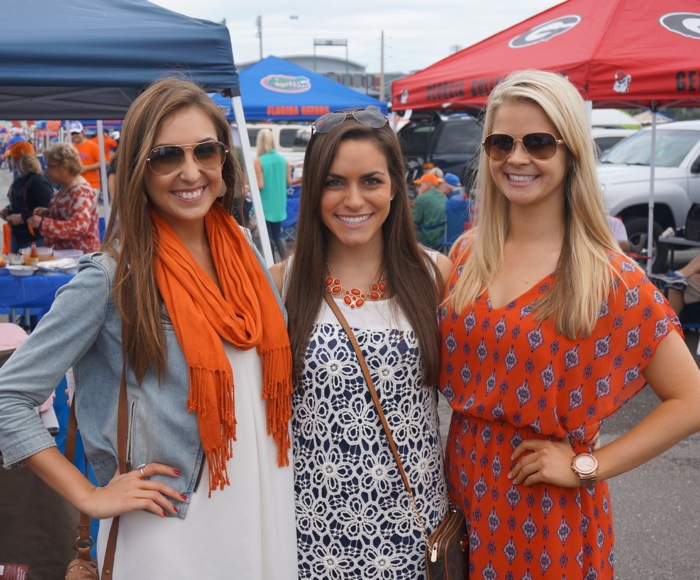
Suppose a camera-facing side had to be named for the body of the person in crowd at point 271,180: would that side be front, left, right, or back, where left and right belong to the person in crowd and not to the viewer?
back

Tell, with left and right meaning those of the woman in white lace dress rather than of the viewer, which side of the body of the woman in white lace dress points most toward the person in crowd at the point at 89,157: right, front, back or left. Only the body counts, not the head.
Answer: back

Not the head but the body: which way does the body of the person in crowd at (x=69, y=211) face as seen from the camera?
to the viewer's left

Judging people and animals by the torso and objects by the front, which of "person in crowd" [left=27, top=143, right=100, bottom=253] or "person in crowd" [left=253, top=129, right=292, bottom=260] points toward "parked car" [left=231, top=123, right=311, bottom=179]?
"person in crowd" [left=253, top=129, right=292, bottom=260]

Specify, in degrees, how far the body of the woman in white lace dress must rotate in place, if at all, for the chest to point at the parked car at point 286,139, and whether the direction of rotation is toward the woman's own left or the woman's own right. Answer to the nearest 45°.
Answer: approximately 180°

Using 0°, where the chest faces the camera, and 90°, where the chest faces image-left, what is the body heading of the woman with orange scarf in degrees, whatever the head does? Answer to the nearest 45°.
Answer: approximately 315°

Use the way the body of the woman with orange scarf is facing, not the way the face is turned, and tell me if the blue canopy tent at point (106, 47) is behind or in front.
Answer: behind

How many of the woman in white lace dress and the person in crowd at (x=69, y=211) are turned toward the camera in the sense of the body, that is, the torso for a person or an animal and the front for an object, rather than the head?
1

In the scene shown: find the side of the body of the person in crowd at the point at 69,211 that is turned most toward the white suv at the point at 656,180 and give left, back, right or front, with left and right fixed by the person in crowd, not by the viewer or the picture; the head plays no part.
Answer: back

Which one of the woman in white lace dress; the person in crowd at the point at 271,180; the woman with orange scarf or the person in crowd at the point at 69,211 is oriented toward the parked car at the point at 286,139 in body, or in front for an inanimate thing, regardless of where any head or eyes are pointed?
the person in crowd at the point at 271,180
